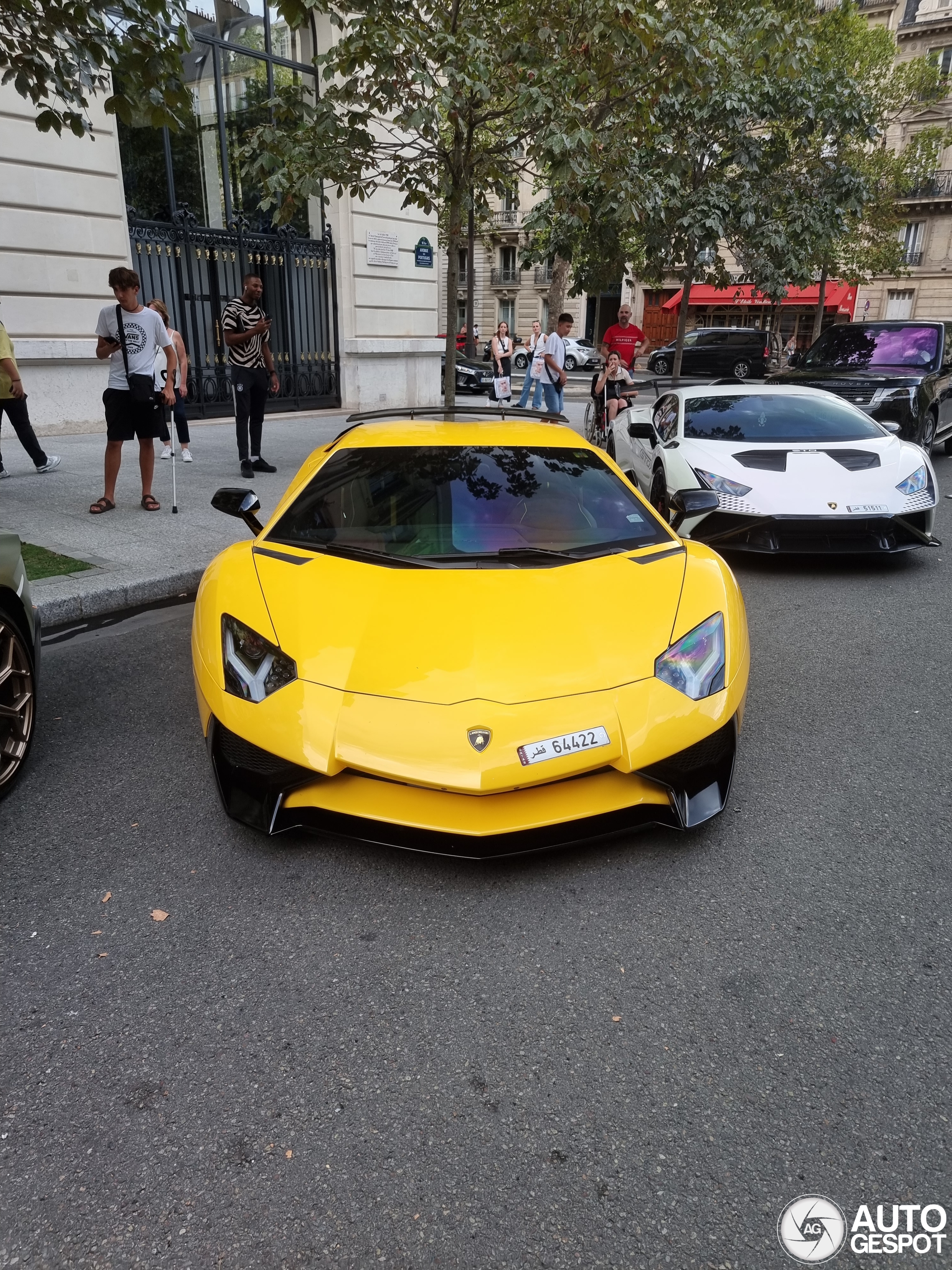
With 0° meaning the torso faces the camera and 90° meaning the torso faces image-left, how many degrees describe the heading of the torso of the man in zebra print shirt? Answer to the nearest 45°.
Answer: approximately 315°

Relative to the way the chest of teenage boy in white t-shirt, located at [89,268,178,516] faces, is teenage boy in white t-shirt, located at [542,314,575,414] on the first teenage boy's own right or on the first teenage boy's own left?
on the first teenage boy's own left

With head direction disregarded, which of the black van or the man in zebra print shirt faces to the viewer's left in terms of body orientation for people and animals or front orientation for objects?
the black van

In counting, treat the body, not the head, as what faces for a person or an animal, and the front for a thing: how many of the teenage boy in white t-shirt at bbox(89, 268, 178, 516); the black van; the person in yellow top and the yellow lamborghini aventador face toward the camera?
2

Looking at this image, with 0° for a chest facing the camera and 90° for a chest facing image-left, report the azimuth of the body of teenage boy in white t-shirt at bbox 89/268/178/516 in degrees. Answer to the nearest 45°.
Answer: approximately 0°

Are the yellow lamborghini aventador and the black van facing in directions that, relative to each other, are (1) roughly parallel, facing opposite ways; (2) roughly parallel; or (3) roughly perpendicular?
roughly perpendicular

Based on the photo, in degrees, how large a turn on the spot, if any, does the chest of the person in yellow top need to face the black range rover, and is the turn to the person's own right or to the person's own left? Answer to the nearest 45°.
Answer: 0° — they already face it

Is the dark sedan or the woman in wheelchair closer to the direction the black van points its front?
the dark sedan

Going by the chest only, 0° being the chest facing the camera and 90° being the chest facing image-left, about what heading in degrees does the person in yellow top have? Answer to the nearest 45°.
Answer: approximately 270°

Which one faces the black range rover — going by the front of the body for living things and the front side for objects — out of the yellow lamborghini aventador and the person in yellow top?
the person in yellow top

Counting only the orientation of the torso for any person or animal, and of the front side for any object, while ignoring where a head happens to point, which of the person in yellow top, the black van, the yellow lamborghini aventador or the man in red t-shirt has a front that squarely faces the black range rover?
the person in yellow top

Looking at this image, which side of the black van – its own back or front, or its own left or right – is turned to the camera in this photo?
left

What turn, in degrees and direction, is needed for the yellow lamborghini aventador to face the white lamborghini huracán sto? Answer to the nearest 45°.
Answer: approximately 135° to its left
